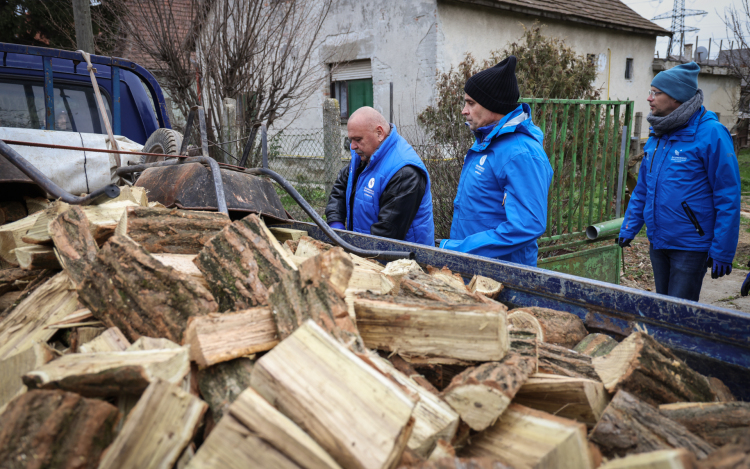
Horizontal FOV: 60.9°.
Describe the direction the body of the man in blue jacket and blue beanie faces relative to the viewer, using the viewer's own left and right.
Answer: facing the viewer and to the left of the viewer

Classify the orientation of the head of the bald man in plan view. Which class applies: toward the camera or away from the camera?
toward the camera

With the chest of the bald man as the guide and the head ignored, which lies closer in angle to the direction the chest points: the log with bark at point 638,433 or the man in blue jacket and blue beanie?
the log with bark

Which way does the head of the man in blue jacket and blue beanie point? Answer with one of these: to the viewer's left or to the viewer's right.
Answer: to the viewer's left

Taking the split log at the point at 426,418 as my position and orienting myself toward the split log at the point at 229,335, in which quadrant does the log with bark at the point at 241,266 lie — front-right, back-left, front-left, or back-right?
front-right

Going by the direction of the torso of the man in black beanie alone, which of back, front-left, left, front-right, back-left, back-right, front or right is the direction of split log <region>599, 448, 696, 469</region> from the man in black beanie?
left

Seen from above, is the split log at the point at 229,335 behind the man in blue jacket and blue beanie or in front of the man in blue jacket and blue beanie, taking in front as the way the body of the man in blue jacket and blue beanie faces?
in front

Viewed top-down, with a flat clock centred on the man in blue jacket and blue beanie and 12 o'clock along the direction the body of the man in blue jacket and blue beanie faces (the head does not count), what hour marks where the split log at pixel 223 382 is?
The split log is roughly at 11 o'clock from the man in blue jacket and blue beanie.

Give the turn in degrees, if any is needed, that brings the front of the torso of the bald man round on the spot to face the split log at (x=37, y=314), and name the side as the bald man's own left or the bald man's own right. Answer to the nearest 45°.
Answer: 0° — they already face it

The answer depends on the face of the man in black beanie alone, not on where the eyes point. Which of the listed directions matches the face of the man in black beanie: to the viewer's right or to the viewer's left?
to the viewer's left

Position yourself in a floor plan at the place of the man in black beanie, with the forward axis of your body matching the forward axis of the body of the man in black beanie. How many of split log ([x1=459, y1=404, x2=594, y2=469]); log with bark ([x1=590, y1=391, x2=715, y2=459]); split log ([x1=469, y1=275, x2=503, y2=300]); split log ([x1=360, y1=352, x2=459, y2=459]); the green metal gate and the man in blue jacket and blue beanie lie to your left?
4

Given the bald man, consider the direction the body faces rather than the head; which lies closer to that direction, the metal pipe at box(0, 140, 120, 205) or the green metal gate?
the metal pipe

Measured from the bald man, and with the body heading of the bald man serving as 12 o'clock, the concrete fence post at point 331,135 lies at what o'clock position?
The concrete fence post is roughly at 4 o'clock from the bald man.

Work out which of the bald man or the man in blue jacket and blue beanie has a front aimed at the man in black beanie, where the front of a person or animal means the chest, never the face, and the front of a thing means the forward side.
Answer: the man in blue jacket and blue beanie

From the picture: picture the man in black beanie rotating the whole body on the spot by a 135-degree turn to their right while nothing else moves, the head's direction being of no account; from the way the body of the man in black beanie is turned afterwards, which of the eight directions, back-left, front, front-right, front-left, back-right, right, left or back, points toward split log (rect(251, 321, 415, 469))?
back-right

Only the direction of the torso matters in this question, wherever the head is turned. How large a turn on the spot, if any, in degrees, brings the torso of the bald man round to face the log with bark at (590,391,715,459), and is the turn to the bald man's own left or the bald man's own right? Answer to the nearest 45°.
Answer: approximately 45° to the bald man's own left

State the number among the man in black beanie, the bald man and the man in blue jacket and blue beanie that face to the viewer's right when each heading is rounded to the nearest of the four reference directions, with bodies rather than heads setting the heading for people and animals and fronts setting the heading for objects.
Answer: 0

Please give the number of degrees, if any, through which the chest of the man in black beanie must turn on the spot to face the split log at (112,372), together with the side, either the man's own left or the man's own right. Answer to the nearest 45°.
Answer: approximately 45° to the man's own left

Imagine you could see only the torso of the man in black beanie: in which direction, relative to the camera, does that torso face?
to the viewer's left

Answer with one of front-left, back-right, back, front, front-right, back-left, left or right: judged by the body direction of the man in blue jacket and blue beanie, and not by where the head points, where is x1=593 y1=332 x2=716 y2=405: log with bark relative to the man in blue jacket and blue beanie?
front-left
